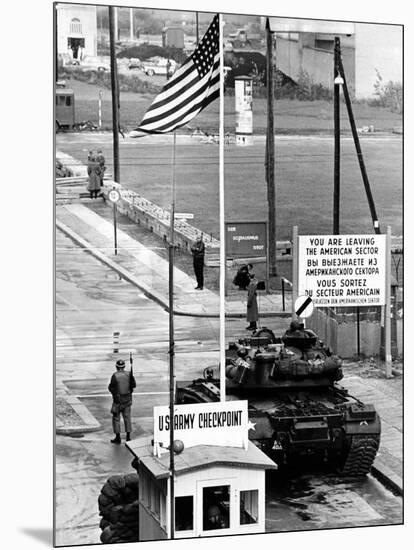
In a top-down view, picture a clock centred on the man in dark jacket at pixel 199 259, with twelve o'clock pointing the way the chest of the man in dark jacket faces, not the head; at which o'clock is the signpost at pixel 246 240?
The signpost is roughly at 7 o'clock from the man in dark jacket.

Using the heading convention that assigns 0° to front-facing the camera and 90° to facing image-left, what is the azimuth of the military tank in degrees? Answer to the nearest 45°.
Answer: approximately 135°
